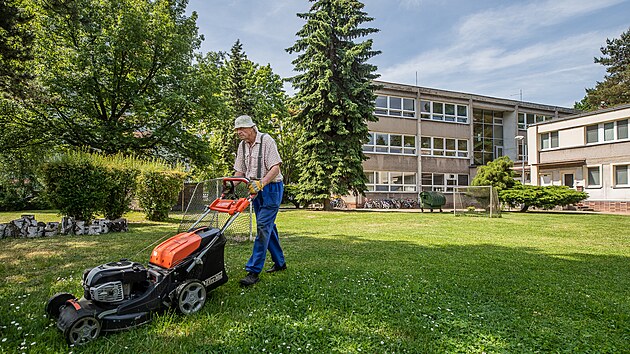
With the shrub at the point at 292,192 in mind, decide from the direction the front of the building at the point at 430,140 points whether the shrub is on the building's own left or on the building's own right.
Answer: on the building's own right

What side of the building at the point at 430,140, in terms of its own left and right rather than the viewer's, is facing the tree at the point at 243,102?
right

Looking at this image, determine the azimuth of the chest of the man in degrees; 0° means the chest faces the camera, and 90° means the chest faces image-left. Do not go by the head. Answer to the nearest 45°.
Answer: approximately 45°

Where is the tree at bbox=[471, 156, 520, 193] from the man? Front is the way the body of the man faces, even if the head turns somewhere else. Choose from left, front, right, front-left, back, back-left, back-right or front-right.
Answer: back

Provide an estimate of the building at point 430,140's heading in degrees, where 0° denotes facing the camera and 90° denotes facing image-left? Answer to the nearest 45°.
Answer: approximately 315°

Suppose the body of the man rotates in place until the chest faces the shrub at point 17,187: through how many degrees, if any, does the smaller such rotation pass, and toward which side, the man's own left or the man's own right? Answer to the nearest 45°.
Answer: approximately 90° to the man's own right

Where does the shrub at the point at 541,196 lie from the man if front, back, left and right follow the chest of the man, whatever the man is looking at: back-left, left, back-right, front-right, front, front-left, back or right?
back

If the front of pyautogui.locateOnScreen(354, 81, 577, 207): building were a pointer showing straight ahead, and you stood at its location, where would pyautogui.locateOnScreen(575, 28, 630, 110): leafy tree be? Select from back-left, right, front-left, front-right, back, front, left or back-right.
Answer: left

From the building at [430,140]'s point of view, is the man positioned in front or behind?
in front

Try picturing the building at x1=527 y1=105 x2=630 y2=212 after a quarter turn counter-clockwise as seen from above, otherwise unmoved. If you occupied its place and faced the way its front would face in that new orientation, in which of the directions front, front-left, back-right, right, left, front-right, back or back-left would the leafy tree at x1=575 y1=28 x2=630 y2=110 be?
back-left

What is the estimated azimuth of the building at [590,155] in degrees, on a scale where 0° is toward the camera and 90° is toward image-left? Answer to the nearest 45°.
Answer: approximately 45°
